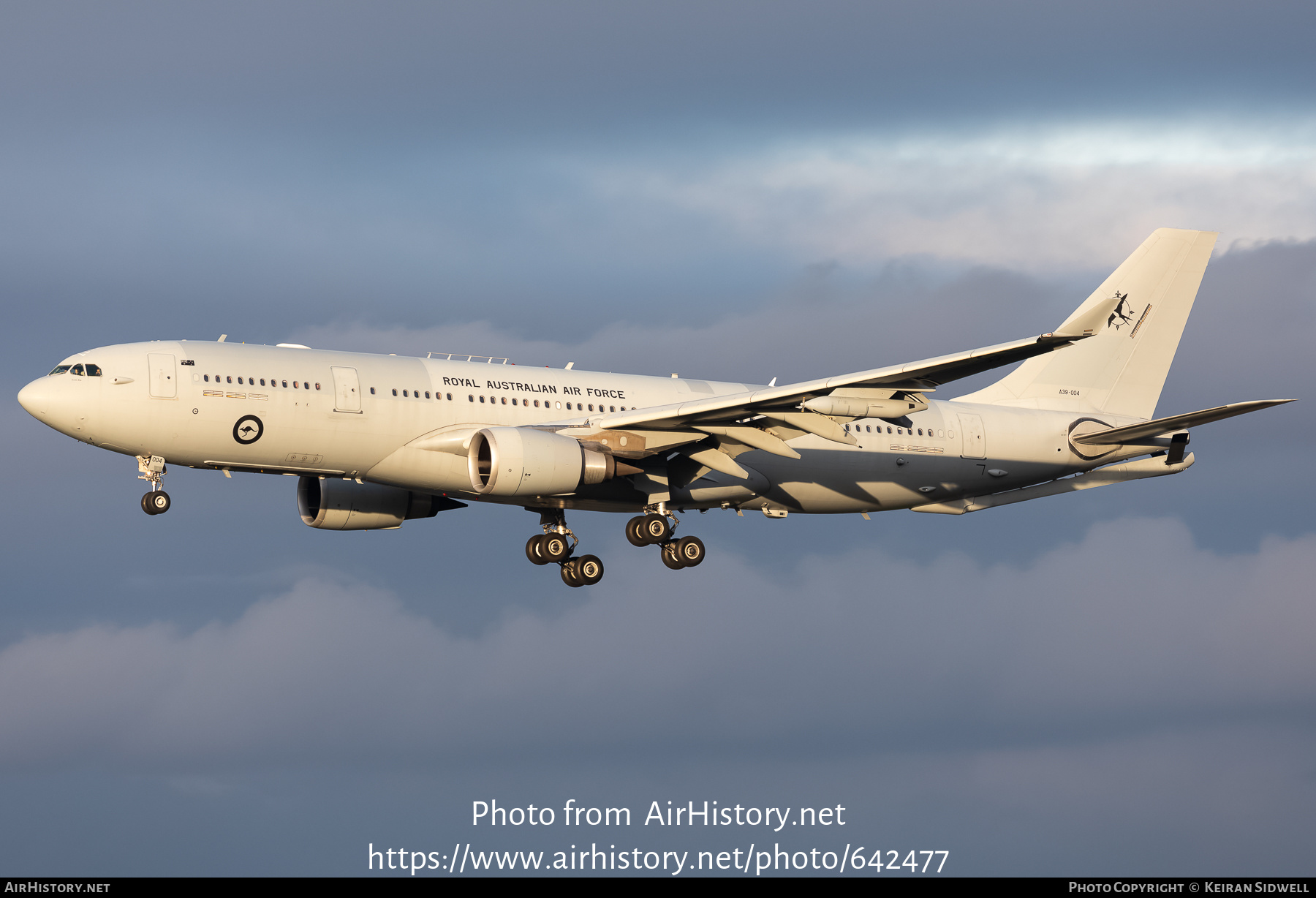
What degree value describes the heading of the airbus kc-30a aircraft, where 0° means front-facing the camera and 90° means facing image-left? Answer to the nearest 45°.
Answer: approximately 45°
